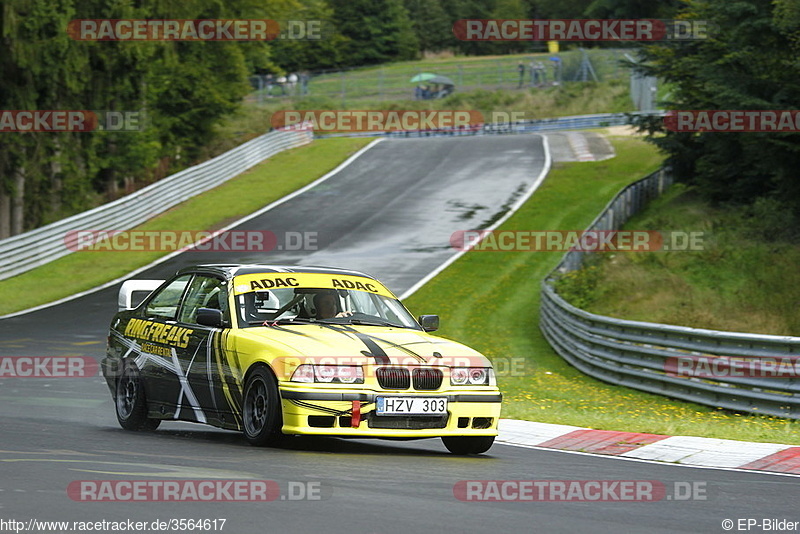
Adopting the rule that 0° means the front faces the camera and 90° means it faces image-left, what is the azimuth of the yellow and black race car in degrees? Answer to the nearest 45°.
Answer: approximately 315°

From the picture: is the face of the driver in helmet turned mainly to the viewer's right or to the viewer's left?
to the viewer's right

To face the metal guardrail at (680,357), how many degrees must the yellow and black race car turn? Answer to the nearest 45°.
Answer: approximately 90° to its left

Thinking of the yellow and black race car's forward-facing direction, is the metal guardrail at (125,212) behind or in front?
behind

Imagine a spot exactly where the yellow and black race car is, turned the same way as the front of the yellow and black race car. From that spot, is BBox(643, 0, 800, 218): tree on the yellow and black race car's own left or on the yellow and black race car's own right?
on the yellow and black race car's own left
